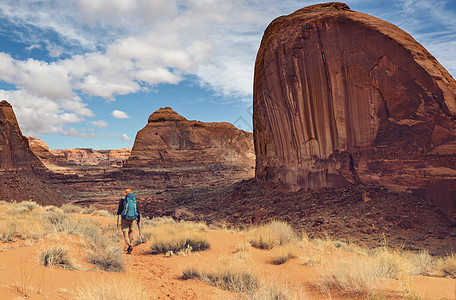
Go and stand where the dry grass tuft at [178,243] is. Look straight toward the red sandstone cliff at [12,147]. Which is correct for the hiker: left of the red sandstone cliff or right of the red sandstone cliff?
left

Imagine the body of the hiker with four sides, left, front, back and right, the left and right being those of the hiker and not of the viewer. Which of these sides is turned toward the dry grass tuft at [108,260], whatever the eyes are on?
back

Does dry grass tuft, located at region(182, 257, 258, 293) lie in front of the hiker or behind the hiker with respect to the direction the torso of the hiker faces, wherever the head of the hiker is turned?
behind

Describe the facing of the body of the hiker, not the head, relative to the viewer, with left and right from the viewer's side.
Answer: facing away from the viewer

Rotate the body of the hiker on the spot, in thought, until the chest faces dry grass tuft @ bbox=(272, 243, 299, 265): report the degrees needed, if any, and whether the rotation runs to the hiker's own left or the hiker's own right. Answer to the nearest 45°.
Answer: approximately 135° to the hiker's own right

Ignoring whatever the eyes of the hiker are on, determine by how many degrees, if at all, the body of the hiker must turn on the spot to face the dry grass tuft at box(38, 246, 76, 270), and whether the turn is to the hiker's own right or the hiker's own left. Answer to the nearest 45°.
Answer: approximately 180°

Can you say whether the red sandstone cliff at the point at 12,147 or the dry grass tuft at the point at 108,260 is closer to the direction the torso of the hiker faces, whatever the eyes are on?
the red sandstone cliff

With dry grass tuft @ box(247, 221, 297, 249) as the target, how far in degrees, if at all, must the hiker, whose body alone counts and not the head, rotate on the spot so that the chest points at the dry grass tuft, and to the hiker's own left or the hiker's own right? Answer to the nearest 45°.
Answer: approximately 90° to the hiker's own right

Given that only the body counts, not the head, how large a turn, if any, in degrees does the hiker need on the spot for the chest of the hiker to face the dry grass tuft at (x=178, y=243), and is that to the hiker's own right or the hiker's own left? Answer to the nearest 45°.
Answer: approximately 135° to the hiker's own right

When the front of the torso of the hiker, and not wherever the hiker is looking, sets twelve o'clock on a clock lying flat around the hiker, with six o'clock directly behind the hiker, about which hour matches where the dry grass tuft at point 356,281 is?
The dry grass tuft is roughly at 5 o'clock from the hiker.
